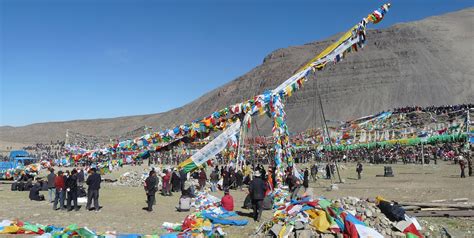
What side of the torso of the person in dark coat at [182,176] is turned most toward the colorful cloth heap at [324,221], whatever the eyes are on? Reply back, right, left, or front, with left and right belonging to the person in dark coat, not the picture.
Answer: back

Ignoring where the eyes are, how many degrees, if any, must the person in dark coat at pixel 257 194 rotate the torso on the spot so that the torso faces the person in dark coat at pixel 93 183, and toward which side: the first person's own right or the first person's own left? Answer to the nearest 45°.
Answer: approximately 90° to the first person's own left

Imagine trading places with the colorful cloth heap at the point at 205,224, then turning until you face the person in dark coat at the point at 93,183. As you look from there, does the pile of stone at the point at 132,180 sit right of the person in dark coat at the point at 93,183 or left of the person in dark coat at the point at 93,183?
right

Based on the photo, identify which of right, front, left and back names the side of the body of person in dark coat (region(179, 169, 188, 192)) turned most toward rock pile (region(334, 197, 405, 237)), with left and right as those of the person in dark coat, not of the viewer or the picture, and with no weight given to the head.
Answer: back

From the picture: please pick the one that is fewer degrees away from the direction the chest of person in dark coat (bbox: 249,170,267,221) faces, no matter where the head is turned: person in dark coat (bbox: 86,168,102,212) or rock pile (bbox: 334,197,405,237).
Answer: the person in dark coat

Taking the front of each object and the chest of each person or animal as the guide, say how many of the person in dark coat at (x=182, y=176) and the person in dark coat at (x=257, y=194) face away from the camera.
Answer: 2

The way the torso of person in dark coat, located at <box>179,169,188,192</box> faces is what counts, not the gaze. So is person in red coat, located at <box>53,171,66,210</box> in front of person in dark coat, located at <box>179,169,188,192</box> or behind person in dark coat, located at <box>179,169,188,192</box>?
behind

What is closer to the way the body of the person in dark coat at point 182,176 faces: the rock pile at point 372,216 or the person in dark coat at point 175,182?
the person in dark coat

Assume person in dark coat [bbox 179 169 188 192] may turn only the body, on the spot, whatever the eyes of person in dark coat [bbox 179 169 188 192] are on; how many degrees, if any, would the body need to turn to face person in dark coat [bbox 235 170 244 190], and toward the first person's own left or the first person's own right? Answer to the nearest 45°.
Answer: approximately 90° to the first person's own right

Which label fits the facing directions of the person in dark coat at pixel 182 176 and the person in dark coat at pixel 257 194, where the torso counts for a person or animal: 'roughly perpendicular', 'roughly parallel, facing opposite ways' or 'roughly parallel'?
roughly parallel

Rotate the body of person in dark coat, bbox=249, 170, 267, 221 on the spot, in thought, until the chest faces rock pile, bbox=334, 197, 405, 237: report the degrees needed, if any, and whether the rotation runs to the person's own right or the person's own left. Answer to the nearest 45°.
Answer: approximately 135° to the person's own right

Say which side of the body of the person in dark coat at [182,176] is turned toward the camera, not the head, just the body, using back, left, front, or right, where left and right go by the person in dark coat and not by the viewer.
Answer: back

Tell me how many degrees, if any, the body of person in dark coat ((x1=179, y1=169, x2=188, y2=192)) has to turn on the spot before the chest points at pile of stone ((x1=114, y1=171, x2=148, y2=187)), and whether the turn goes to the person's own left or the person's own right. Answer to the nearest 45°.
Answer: approximately 45° to the person's own left

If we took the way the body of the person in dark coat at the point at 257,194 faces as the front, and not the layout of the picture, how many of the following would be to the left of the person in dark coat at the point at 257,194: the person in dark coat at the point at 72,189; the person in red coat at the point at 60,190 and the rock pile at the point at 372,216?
2

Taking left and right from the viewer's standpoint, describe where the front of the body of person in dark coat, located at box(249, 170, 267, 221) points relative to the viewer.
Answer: facing away from the viewer

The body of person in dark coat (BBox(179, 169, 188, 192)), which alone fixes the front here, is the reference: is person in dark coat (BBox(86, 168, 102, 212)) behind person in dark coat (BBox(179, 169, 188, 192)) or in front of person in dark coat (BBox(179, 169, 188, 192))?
behind

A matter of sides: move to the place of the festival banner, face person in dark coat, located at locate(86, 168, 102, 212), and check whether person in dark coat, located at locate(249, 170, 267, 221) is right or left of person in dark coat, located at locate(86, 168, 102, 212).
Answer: left

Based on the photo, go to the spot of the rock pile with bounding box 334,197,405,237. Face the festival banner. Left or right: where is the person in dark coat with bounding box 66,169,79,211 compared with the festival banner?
left
